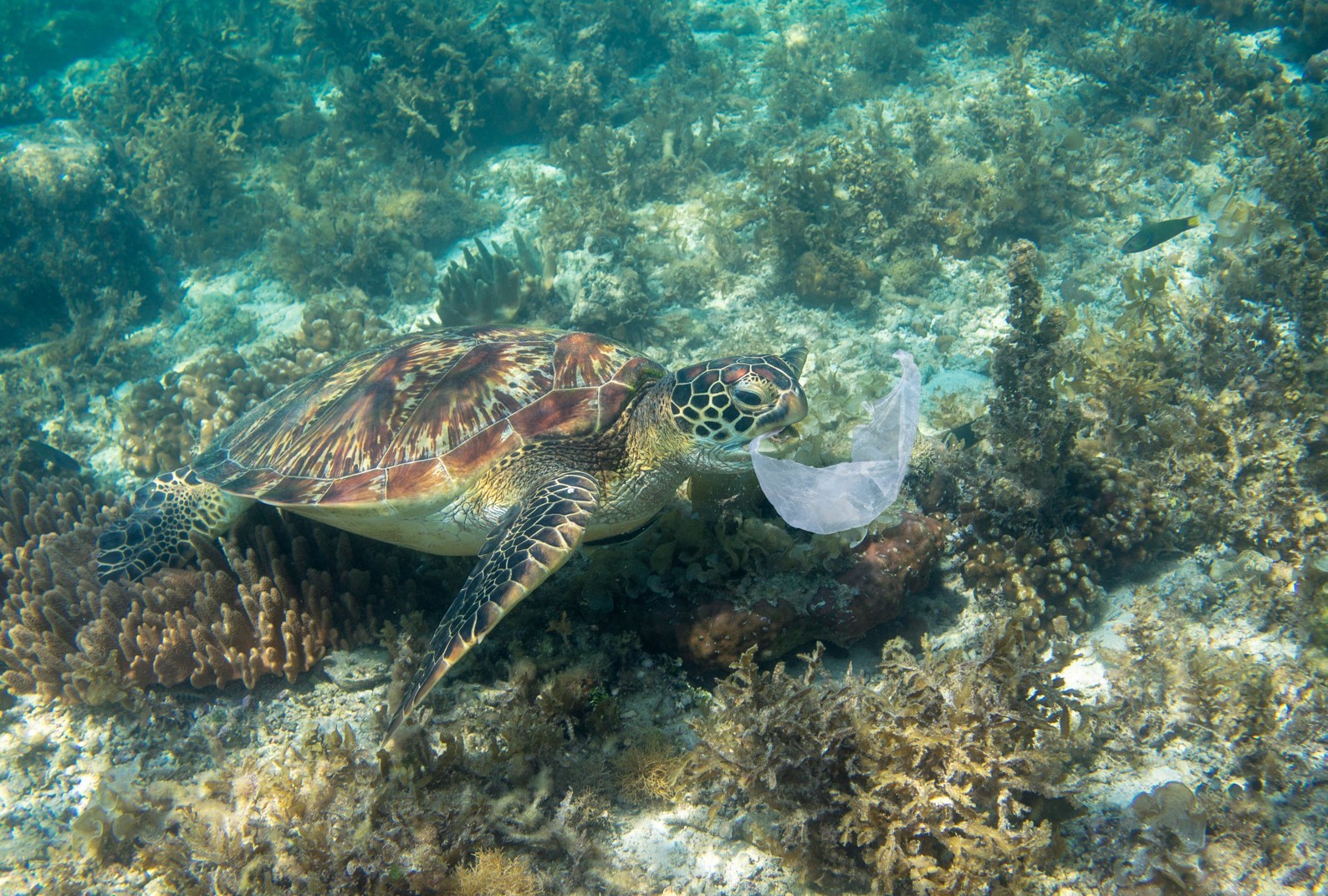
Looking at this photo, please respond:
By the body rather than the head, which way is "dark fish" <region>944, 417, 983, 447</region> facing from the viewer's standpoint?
to the viewer's left

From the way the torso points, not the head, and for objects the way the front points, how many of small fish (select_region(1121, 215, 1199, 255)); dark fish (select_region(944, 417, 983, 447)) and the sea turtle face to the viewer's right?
1

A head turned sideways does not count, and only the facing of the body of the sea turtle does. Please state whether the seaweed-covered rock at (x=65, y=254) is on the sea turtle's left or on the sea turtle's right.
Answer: on the sea turtle's left

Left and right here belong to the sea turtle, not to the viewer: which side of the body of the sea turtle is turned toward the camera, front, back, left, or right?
right

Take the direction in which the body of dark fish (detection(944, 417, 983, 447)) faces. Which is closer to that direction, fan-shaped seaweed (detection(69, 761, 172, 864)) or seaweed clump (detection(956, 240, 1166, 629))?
the fan-shaped seaweed

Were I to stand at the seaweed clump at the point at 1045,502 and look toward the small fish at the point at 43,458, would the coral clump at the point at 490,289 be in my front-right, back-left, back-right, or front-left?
front-right

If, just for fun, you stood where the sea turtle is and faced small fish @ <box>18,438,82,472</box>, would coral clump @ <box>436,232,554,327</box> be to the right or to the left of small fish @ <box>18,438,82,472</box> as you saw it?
right

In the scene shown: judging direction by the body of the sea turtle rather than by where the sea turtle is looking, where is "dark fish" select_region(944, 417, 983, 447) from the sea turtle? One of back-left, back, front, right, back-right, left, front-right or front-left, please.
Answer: front

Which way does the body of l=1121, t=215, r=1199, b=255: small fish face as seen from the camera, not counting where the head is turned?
to the viewer's left
